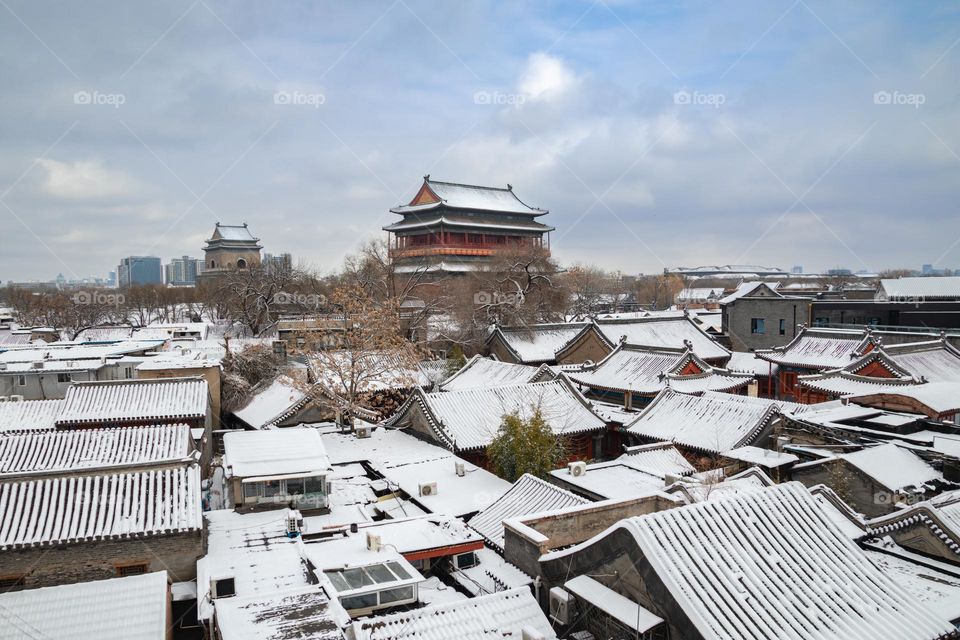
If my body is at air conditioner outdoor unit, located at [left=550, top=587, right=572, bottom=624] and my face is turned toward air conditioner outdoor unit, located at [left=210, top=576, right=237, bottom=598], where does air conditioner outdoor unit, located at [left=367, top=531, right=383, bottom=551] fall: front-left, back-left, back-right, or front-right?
front-right

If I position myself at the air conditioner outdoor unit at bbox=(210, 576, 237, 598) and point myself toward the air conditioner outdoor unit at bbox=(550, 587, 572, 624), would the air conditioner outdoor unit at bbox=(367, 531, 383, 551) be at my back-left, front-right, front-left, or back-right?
front-left

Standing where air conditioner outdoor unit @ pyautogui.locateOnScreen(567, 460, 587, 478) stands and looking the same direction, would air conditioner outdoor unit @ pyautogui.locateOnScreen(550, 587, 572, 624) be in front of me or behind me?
in front

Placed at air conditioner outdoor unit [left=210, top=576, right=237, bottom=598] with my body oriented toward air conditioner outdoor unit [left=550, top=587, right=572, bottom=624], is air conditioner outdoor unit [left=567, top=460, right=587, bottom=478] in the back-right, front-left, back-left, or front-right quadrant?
front-left

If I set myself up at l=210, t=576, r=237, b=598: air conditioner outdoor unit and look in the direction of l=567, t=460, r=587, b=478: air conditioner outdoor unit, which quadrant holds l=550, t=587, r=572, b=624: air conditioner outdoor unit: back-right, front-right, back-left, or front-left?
front-right
